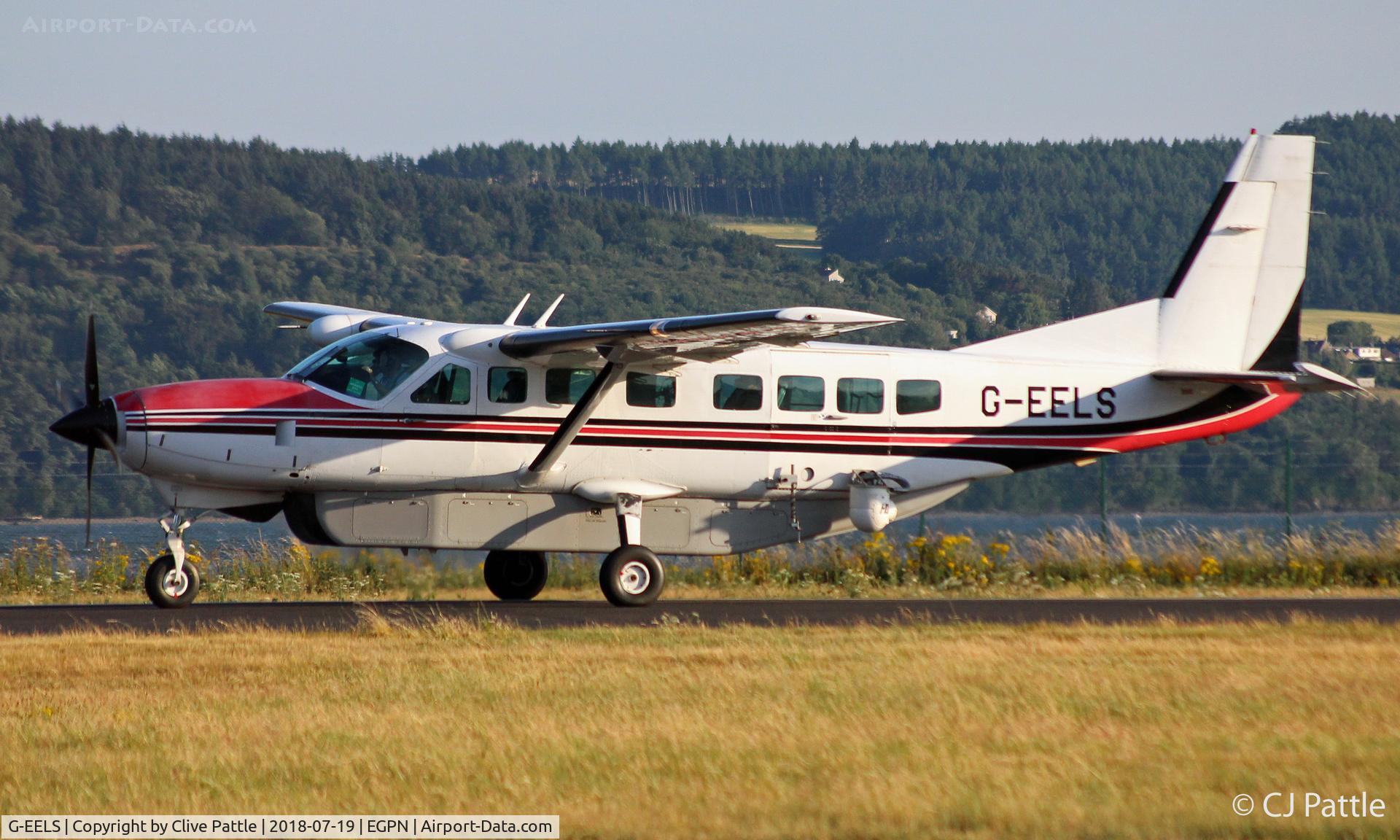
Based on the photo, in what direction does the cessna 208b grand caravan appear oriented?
to the viewer's left
